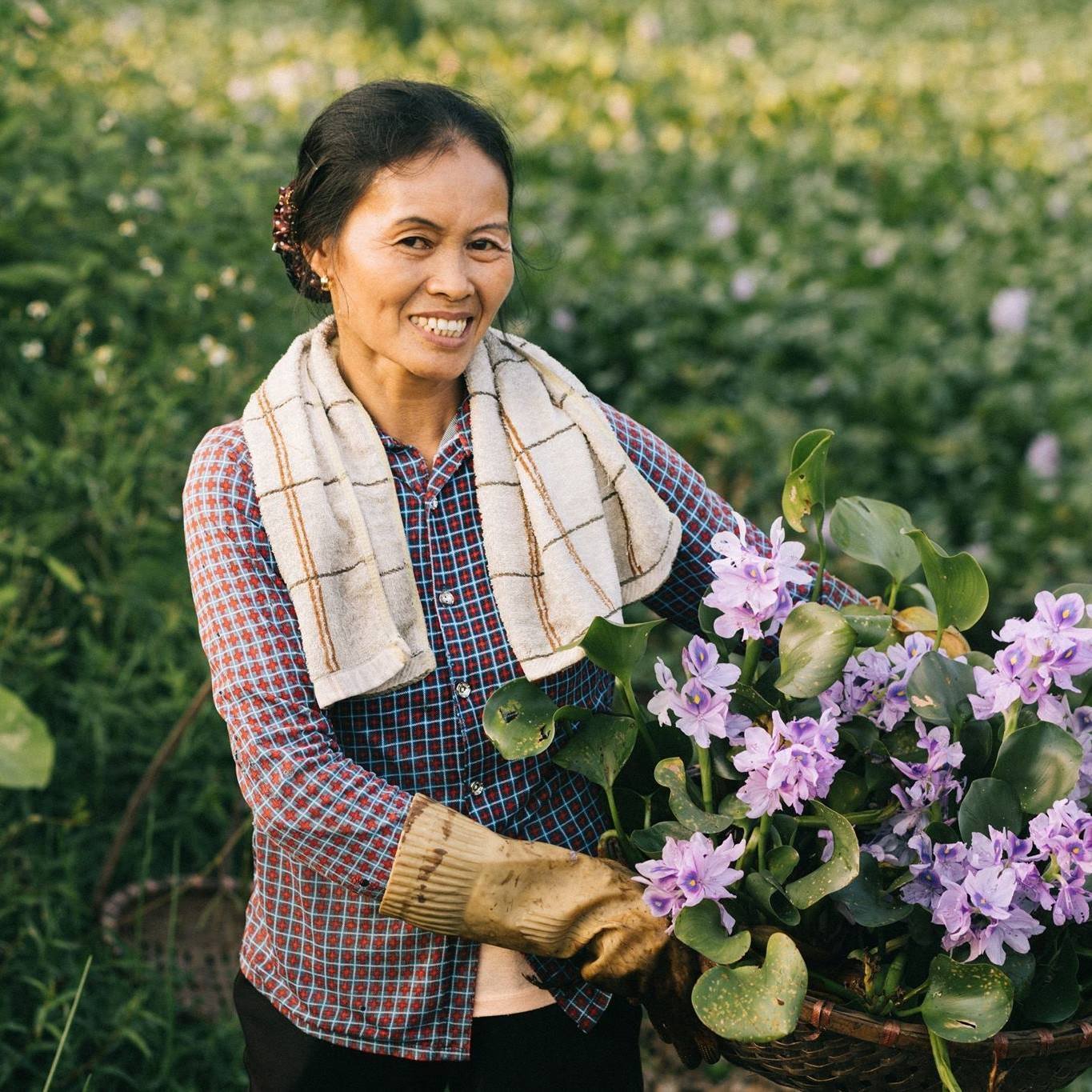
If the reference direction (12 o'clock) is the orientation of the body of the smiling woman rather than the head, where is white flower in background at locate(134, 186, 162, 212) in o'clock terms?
The white flower in background is roughly at 7 o'clock from the smiling woman.

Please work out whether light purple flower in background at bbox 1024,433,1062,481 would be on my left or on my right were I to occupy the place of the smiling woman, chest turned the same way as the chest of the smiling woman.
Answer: on my left

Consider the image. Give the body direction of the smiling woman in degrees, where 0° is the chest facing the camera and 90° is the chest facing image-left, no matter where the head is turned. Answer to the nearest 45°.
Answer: approximately 315°

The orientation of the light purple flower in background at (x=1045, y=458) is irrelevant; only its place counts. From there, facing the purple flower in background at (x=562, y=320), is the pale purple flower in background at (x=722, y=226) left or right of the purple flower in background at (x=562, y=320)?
right

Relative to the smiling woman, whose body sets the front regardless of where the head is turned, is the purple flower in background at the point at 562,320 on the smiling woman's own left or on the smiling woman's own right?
on the smiling woman's own left

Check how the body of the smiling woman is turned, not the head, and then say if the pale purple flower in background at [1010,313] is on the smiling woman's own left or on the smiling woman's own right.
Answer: on the smiling woman's own left
